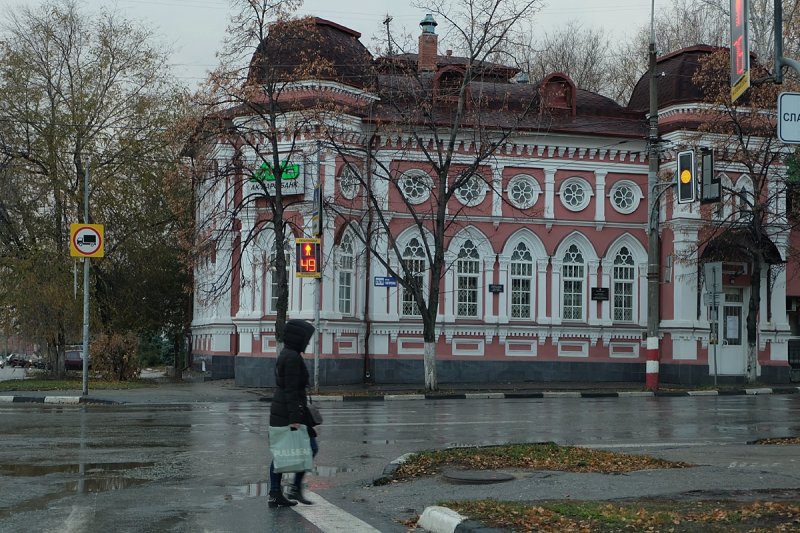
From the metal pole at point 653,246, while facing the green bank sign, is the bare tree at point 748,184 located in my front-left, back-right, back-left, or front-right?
back-right

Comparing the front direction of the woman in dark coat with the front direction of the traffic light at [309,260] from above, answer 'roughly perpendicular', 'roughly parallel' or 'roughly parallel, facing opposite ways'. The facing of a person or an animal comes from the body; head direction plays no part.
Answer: roughly perpendicular

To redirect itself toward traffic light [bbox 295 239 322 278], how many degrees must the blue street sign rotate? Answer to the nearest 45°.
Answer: approximately 45° to its right

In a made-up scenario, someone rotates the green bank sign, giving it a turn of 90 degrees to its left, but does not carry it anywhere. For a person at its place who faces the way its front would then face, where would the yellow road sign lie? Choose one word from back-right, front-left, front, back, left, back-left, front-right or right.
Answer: back-right

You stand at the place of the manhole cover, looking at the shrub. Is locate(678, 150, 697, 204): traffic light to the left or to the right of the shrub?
right

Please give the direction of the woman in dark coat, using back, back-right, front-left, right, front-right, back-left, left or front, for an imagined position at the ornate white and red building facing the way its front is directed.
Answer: front

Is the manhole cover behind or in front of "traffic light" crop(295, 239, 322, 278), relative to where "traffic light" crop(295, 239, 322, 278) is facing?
in front

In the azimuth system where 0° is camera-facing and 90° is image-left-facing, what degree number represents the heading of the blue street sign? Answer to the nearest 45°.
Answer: approximately 0°

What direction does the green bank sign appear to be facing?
toward the camera

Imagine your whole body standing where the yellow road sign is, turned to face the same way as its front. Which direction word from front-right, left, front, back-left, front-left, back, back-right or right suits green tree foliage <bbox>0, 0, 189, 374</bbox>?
back

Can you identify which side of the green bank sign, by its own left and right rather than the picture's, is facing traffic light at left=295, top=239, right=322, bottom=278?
front

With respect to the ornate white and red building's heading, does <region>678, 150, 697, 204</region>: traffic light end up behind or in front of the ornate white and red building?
in front

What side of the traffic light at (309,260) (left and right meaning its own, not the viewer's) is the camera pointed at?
front
